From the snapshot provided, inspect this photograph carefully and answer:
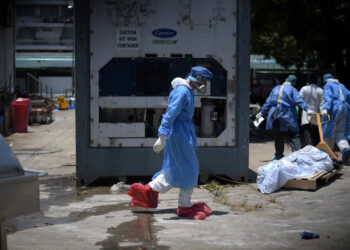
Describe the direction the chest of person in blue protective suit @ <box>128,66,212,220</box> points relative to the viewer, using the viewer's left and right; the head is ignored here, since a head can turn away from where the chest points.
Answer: facing to the right of the viewer

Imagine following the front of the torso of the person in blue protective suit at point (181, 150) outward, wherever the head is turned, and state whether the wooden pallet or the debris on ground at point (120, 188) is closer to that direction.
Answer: the wooden pallet

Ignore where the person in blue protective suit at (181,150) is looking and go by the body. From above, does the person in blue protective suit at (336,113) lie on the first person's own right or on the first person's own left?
on the first person's own left

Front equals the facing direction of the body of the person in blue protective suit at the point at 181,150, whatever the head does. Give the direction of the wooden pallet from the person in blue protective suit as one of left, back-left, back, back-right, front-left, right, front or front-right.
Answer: front-left

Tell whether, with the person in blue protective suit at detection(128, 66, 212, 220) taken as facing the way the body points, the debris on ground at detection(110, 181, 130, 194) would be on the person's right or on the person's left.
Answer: on the person's left

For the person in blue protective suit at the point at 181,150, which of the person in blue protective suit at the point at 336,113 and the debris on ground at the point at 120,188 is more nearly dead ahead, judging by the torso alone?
the person in blue protective suit

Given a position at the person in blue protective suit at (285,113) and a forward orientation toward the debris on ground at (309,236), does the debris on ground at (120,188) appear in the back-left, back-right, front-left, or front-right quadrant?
front-right
